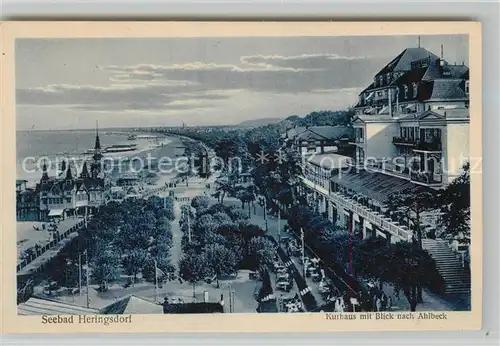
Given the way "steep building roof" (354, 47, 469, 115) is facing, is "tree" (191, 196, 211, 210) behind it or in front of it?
in front

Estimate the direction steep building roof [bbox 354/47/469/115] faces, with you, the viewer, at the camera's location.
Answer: facing the viewer and to the left of the viewer
